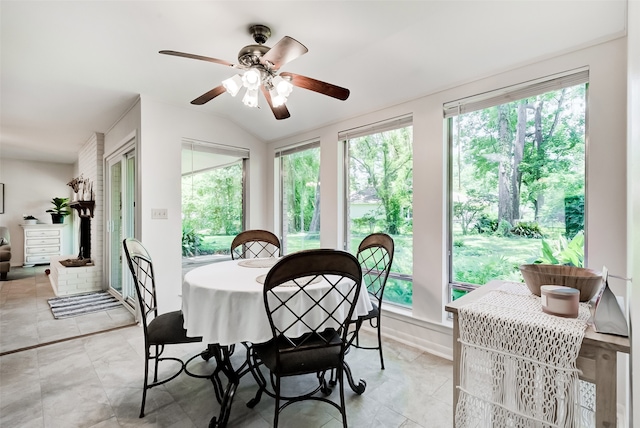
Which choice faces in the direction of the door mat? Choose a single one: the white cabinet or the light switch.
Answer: the white cabinet

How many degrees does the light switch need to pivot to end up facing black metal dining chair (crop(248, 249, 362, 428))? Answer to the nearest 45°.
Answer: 0° — it already faces it

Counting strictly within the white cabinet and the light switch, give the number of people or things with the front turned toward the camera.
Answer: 2

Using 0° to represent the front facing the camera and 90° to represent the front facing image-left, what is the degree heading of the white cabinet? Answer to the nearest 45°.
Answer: approximately 0°

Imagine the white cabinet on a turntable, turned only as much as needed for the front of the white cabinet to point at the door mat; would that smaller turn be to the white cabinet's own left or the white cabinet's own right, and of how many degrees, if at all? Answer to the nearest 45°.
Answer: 0° — it already faces it

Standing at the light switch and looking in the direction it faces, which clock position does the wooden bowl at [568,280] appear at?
The wooden bowl is roughly at 11 o'clock from the light switch.

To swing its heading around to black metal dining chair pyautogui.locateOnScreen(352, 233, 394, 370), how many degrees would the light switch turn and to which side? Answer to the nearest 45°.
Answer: approximately 45° to its left
